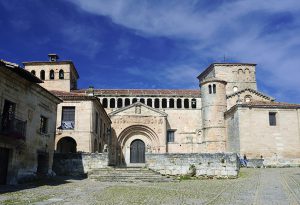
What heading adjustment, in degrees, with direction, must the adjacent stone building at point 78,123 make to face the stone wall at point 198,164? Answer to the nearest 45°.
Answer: approximately 45° to its left

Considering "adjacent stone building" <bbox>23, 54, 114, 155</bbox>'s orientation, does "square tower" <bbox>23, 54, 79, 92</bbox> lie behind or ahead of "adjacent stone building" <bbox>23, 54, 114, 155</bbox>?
behind

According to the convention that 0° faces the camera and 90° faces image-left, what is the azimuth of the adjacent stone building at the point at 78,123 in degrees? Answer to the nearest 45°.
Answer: approximately 0°

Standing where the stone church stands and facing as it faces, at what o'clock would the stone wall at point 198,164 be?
The stone wall is roughly at 12 o'clock from the stone church.

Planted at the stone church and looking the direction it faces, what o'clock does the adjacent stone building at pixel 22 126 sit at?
The adjacent stone building is roughly at 1 o'clock from the stone church.
